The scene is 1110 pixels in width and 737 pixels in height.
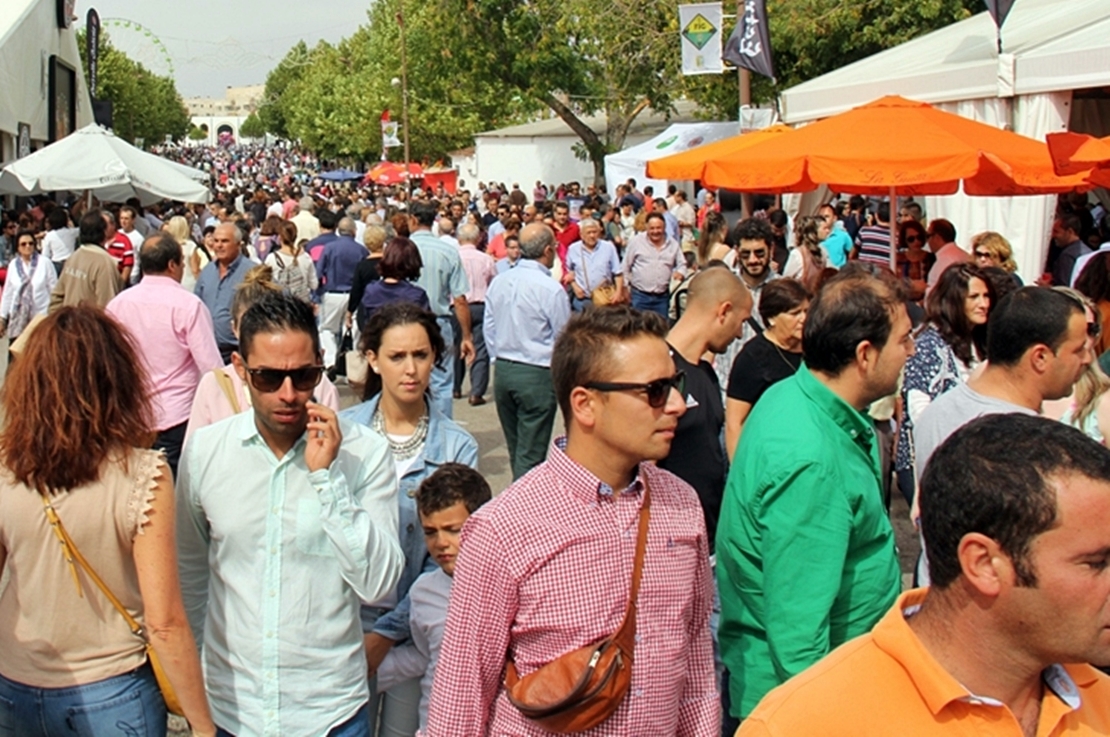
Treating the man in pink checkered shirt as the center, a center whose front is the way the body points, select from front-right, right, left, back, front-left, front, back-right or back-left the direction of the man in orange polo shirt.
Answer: front

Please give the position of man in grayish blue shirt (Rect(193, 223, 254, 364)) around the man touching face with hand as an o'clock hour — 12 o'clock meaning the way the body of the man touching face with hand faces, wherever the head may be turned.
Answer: The man in grayish blue shirt is roughly at 6 o'clock from the man touching face with hand.

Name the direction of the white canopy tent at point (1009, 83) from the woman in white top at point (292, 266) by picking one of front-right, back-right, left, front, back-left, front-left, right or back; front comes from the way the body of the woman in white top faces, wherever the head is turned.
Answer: right

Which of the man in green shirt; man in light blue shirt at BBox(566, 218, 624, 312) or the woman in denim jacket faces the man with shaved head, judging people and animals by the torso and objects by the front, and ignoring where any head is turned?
the man in light blue shirt

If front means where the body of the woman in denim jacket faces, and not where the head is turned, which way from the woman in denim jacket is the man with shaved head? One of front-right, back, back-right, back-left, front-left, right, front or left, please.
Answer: left

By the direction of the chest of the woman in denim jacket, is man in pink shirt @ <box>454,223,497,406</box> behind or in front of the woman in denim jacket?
behind

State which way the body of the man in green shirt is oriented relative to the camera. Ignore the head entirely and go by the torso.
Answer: to the viewer's right

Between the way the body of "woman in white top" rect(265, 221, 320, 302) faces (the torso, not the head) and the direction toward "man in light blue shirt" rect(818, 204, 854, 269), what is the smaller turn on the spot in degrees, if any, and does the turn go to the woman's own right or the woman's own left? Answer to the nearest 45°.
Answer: approximately 90° to the woman's own right

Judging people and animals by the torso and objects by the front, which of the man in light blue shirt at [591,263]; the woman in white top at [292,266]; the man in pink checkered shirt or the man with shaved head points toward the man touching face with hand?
the man in light blue shirt

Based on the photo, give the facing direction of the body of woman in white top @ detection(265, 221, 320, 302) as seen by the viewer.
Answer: away from the camera

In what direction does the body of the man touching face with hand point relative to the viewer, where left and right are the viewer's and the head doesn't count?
facing the viewer

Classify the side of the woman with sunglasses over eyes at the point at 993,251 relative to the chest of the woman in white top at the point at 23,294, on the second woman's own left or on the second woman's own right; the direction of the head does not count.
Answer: on the second woman's own left

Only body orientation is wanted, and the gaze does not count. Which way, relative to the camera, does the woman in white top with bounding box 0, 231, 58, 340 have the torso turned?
toward the camera
